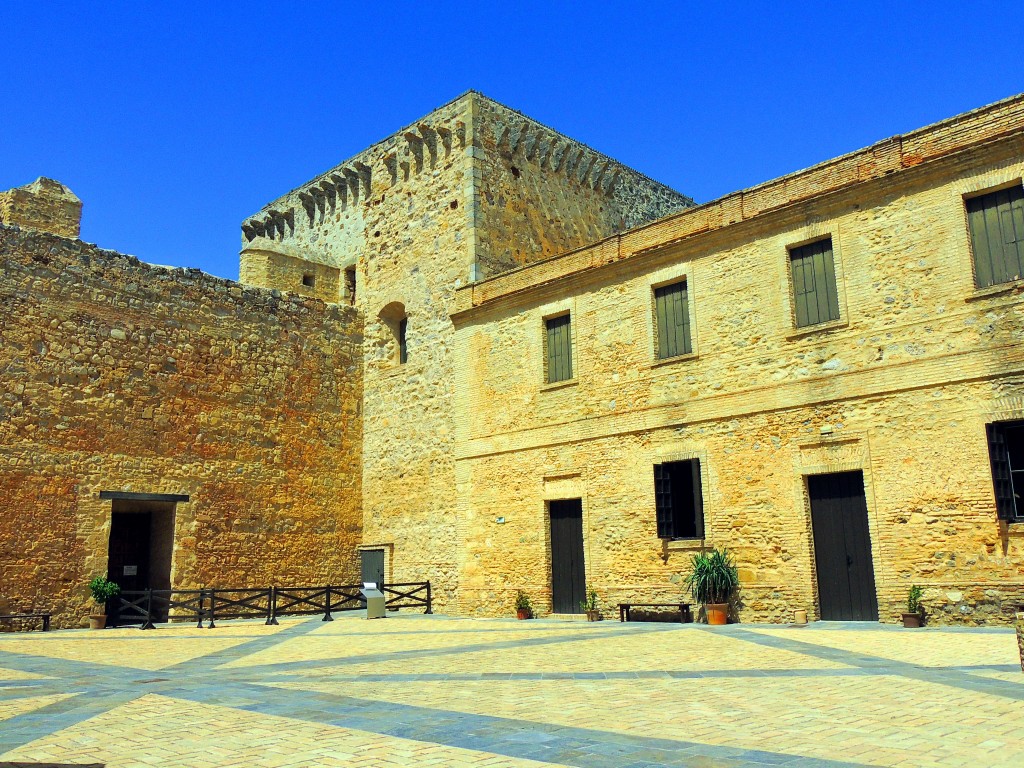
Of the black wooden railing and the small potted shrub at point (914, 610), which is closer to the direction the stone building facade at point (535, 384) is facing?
the black wooden railing

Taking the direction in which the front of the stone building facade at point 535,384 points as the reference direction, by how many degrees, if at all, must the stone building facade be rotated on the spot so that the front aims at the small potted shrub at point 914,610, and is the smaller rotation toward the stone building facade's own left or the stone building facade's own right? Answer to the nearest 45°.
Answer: approximately 90° to the stone building facade's own left

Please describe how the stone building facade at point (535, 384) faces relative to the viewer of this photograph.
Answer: facing the viewer and to the left of the viewer

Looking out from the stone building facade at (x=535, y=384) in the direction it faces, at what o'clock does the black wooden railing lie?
The black wooden railing is roughly at 2 o'clock from the stone building facade.

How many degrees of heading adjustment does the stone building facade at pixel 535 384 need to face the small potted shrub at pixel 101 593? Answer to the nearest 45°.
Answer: approximately 45° to its right
